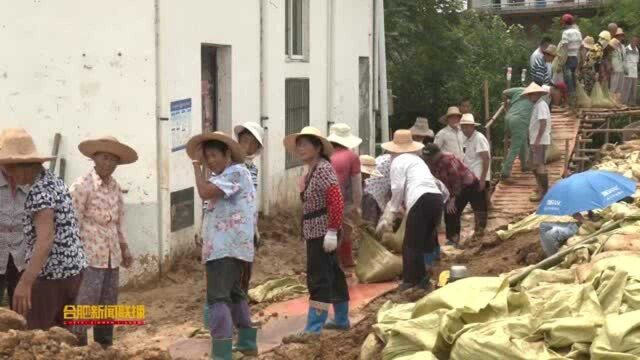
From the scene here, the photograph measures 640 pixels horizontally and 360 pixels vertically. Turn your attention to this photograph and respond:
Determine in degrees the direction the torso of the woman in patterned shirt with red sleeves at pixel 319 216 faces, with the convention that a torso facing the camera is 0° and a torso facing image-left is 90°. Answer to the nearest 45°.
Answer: approximately 45°

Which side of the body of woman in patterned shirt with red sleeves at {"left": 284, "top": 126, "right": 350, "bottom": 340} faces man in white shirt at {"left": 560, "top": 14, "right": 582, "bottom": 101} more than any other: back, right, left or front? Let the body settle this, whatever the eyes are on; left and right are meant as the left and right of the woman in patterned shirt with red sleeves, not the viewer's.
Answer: back

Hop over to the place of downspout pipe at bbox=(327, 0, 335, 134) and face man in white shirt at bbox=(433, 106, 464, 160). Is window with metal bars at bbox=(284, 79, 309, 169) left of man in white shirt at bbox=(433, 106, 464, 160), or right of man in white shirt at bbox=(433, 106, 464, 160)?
right
